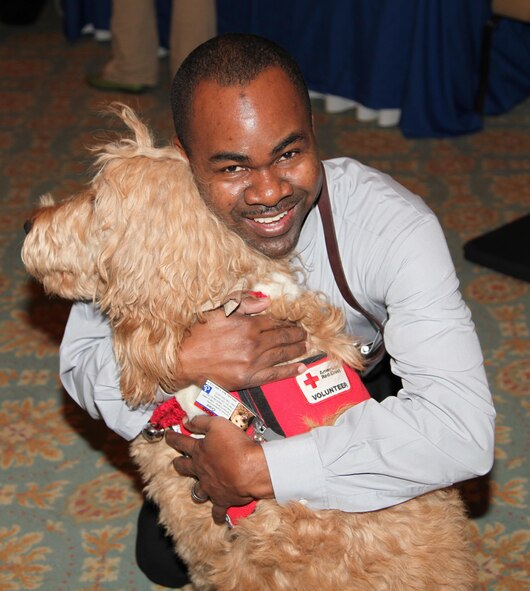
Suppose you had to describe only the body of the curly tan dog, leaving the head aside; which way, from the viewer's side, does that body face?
to the viewer's left

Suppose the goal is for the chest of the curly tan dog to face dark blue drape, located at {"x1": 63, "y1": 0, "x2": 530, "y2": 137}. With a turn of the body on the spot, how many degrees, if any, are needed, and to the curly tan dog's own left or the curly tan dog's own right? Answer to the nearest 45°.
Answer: approximately 90° to the curly tan dog's own right
